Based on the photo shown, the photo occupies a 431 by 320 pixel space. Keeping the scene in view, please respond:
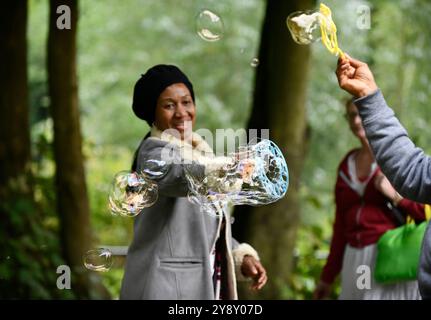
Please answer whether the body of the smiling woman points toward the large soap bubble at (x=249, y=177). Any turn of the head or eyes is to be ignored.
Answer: yes

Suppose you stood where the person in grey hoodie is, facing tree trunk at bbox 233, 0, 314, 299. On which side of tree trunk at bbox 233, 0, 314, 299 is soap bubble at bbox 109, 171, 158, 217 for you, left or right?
left

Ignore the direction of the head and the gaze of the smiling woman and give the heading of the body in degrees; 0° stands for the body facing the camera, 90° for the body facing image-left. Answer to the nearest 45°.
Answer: approximately 315°

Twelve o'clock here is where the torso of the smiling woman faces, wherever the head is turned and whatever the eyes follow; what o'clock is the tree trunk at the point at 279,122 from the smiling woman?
The tree trunk is roughly at 8 o'clock from the smiling woman.
